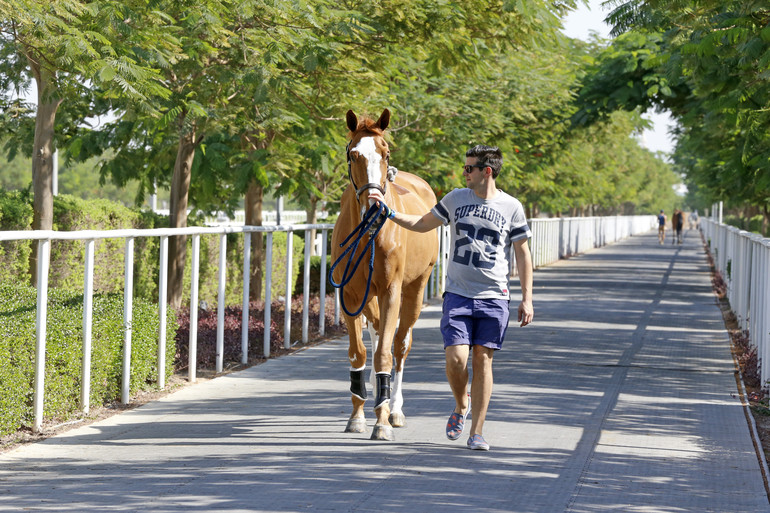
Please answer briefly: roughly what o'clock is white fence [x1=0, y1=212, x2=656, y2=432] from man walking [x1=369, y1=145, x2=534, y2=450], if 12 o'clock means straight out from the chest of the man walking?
The white fence is roughly at 4 o'clock from the man walking.

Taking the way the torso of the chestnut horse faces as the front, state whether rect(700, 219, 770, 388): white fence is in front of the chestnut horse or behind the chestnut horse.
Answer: behind

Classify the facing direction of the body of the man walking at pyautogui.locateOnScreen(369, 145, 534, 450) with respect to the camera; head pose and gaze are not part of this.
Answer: toward the camera

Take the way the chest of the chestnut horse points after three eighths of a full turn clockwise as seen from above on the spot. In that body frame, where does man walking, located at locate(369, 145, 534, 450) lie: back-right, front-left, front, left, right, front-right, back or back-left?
back

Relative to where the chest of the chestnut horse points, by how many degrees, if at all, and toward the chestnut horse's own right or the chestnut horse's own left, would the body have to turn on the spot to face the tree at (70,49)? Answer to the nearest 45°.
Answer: approximately 135° to the chestnut horse's own right

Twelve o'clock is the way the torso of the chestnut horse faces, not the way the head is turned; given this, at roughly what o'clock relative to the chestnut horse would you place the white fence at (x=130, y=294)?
The white fence is roughly at 4 o'clock from the chestnut horse.

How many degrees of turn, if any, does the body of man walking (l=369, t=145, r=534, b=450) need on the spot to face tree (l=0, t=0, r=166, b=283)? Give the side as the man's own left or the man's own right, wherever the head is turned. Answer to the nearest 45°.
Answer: approximately 135° to the man's own right
